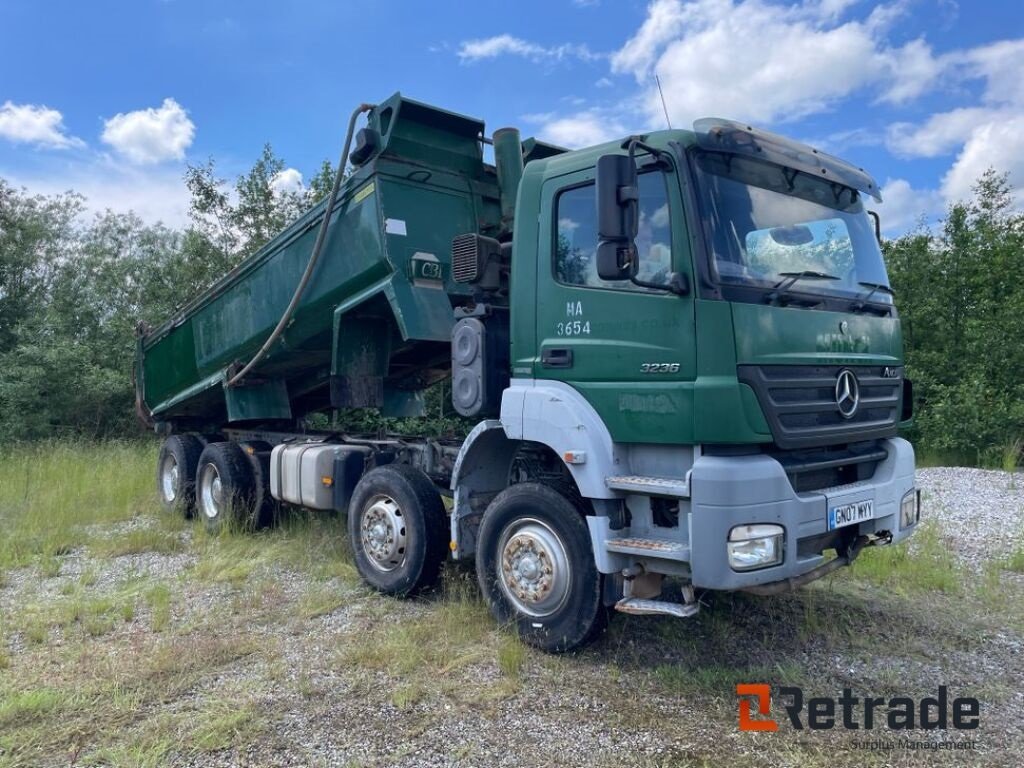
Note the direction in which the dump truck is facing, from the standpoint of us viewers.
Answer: facing the viewer and to the right of the viewer

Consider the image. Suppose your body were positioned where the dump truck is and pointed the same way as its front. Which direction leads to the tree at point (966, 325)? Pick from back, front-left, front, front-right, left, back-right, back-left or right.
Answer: left
